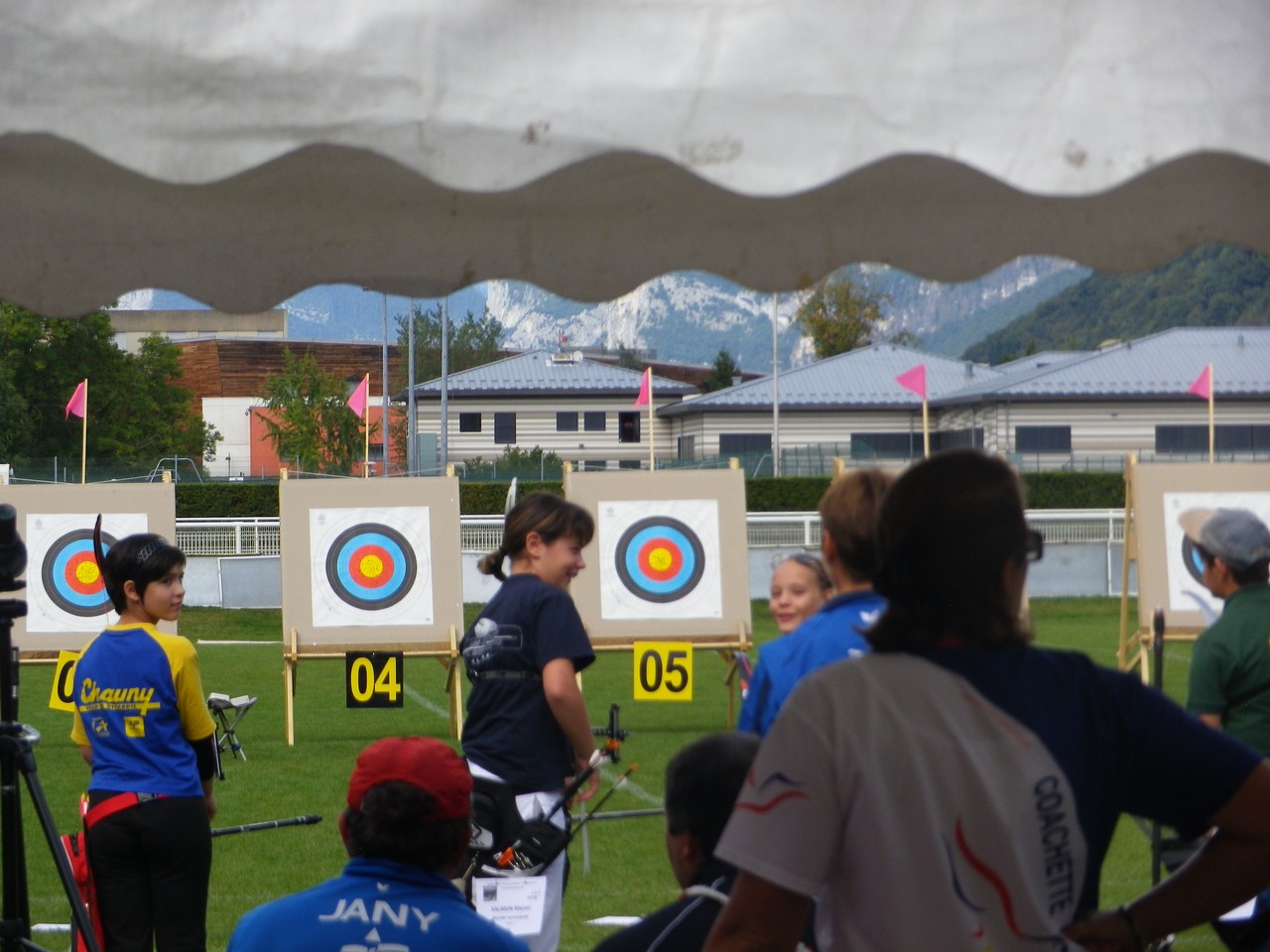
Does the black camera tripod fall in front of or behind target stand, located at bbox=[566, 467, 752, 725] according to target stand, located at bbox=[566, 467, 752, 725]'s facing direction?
in front

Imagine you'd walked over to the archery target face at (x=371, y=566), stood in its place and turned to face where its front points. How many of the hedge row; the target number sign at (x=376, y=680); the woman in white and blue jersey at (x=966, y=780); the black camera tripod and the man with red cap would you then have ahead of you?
4

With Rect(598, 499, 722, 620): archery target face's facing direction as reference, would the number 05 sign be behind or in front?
in front

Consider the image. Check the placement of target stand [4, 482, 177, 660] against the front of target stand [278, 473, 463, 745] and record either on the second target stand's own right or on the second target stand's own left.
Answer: on the second target stand's own right

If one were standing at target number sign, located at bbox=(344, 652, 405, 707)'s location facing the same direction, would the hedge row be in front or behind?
behind

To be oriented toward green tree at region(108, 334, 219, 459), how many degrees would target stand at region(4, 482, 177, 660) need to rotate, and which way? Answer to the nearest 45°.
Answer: approximately 180°

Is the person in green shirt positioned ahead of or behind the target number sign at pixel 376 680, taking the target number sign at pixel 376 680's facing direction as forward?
ahead

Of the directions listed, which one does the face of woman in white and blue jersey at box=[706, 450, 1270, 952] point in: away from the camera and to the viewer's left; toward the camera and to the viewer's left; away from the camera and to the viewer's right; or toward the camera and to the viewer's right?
away from the camera and to the viewer's right

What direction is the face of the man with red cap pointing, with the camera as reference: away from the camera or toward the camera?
away from the camera

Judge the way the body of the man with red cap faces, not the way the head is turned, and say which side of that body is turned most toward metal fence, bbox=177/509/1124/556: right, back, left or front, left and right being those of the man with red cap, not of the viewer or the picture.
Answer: front

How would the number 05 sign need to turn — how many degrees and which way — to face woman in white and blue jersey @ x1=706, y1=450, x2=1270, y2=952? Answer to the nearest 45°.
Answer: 0° — it already faces them

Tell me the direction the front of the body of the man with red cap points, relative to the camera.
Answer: away from the camera

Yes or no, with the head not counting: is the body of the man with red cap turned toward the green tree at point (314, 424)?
yes

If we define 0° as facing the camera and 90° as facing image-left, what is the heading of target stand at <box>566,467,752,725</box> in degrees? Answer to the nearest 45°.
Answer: approximately 0°
